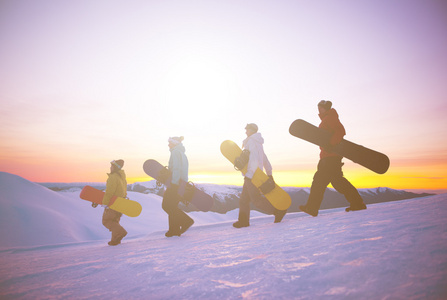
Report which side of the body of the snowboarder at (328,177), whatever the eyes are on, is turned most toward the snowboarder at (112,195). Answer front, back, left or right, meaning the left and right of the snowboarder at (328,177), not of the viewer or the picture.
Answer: front

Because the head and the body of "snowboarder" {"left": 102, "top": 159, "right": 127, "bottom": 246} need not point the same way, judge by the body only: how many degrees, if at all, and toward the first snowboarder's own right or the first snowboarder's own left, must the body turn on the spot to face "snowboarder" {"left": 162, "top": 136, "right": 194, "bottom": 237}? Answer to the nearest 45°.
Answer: approximately 135° to the first snowboarder's own left

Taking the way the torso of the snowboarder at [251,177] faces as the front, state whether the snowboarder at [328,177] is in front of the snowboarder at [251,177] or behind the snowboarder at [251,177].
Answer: behind

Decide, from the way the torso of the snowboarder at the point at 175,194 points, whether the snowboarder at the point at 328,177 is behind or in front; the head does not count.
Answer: behind

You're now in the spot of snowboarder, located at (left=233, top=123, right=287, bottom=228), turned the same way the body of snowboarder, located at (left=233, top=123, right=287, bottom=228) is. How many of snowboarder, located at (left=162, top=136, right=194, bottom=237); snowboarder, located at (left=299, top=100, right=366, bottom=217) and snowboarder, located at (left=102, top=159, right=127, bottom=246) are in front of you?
2

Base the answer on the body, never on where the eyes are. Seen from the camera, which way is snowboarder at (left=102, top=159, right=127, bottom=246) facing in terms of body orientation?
to the viewer's left

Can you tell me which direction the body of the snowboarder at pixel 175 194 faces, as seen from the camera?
to the viewer's left
